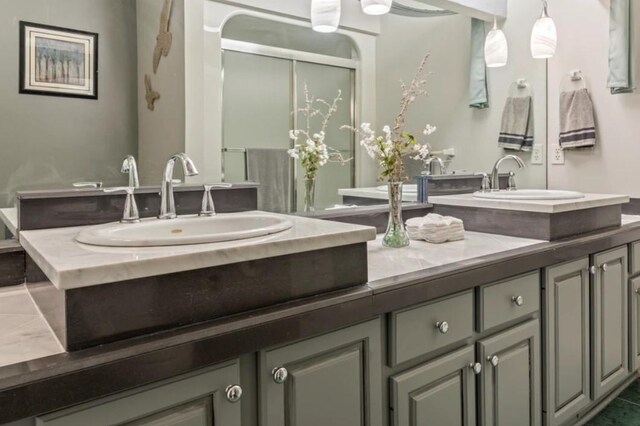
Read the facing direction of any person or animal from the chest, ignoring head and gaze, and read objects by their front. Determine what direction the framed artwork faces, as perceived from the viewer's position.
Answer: facing the viewer and to the right of the viewer

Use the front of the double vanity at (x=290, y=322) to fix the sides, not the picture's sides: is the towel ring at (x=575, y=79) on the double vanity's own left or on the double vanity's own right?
on the double vanity's own left
